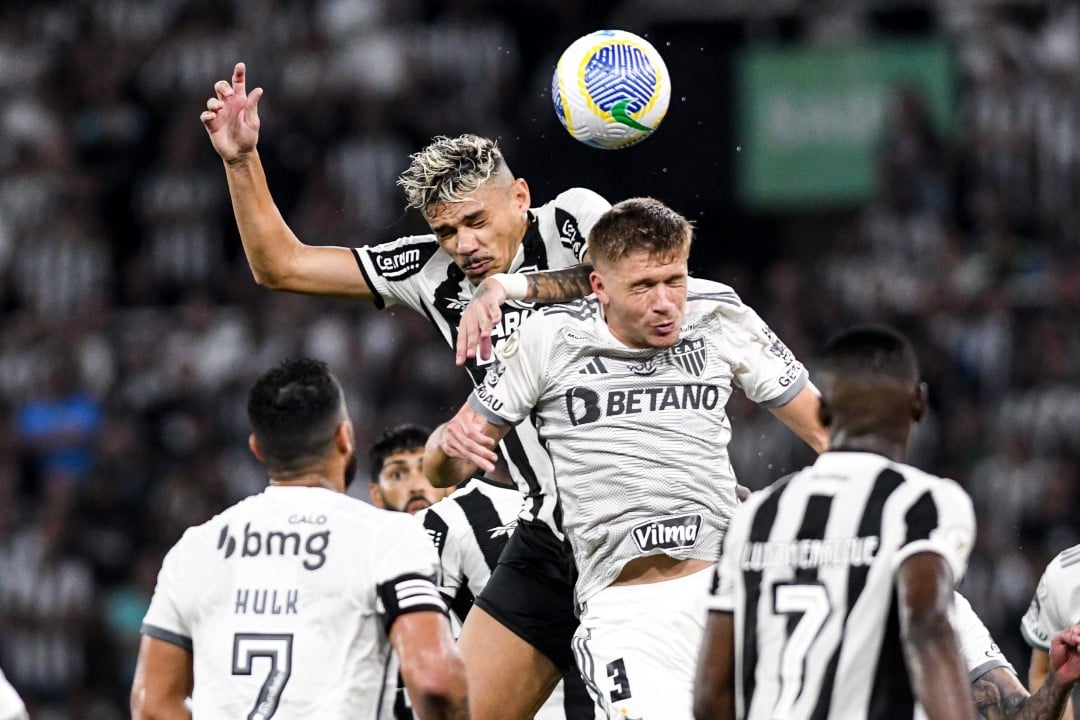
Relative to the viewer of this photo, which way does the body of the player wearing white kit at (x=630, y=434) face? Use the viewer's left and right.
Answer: facing the viewer

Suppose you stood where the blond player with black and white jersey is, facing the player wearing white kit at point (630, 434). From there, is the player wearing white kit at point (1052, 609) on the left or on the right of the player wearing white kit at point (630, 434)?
left

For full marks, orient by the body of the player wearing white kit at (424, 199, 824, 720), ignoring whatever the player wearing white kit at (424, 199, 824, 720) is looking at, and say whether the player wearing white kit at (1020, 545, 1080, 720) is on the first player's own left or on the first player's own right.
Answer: on the first player's own left

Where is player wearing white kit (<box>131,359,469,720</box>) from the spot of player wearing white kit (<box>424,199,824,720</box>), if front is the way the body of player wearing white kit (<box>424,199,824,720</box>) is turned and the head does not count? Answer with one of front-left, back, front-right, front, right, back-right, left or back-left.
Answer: front-right
